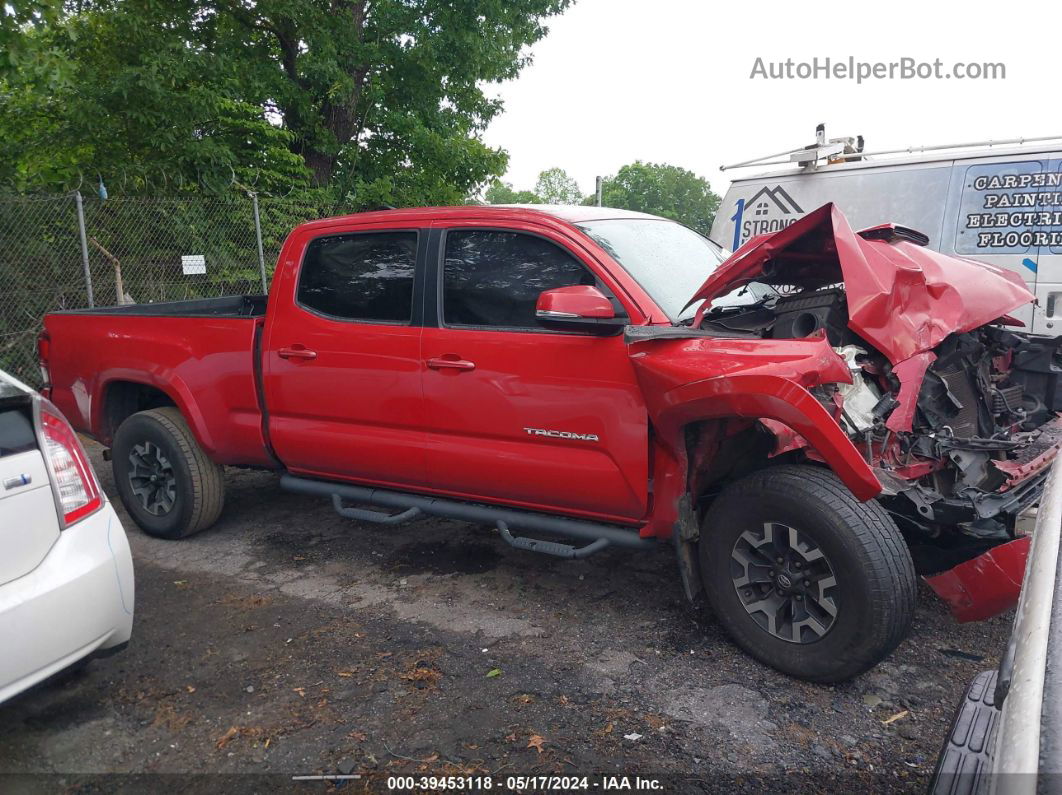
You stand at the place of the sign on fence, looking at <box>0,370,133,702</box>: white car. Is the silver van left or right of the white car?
left

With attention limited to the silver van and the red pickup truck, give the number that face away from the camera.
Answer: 0

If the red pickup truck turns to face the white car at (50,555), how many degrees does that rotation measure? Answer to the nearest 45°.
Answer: approximately 90° to its right

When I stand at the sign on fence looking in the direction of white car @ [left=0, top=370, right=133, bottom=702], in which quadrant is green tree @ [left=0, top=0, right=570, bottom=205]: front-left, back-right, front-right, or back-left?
back-left

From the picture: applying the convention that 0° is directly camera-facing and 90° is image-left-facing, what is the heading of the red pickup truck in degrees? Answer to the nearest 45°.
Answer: approximately 315°

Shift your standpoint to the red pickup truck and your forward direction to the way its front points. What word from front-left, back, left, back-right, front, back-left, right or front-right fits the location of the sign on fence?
back

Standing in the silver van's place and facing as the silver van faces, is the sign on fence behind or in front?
behind

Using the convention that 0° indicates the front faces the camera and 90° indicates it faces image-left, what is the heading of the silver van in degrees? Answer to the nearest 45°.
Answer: approximately 315°
